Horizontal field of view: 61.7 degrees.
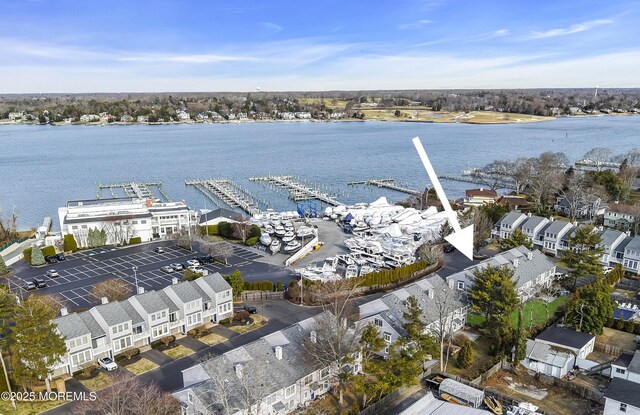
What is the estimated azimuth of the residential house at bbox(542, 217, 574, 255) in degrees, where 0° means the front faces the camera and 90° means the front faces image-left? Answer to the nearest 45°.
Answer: approximately 45°

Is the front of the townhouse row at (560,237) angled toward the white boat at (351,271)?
yes

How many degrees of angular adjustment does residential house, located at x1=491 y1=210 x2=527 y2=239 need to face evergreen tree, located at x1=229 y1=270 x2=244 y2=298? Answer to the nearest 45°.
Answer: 0° — it already faces it

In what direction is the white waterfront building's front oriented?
toward the camera

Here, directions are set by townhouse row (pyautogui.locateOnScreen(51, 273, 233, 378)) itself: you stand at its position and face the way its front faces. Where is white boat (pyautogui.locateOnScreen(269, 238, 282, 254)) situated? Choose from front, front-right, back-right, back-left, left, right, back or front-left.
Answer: left

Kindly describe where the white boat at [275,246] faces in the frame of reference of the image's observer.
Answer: facing the viewer

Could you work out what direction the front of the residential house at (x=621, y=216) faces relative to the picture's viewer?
facing the viewer and to the left of the viewer

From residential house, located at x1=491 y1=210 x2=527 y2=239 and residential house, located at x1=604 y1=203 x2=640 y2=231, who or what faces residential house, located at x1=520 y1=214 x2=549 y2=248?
residential house, located at x1=604 y1=203 x2=640 y2=231

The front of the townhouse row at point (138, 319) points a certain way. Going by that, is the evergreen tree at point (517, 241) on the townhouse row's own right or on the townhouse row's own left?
on the townhouse row's own left

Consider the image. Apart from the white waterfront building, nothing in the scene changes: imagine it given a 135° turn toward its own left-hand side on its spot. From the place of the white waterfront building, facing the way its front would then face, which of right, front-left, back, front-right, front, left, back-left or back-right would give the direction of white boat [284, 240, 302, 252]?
right

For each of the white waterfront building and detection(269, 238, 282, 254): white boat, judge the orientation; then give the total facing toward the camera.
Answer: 2
